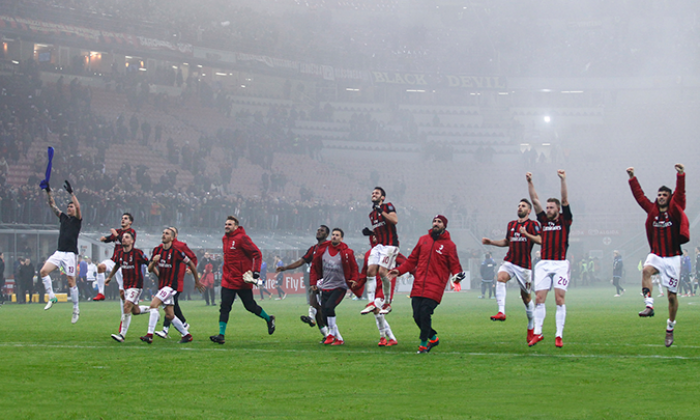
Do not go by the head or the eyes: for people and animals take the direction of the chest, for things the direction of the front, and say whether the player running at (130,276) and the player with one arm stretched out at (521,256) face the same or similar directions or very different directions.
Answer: same or similar directions

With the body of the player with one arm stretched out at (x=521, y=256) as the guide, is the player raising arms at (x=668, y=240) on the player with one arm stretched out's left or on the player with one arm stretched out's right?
on the player with one arm stretched out's left

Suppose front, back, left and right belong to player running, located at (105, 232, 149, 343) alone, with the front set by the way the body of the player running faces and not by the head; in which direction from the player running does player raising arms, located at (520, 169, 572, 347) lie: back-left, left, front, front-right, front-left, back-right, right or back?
left

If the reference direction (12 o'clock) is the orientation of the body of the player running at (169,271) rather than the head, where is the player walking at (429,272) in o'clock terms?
the player walking at (429,272) is roughly at 9 o'clock from the player running at (169,271).

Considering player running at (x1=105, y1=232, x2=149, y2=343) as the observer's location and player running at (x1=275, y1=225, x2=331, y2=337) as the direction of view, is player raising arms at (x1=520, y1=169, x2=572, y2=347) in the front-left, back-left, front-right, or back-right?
front-right

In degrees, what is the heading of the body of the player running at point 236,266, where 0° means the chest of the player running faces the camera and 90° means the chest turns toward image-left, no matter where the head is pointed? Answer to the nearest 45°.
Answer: approximately 45°

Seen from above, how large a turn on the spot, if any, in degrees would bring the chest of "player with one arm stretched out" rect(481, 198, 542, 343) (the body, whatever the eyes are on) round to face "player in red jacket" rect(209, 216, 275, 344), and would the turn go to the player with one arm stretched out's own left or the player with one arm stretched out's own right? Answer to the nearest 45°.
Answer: approximately 45° to the player with one arm stretched out's own right

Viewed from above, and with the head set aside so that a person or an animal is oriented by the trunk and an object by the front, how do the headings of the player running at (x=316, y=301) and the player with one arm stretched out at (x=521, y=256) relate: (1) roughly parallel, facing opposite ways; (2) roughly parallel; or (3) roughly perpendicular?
roughly parallel

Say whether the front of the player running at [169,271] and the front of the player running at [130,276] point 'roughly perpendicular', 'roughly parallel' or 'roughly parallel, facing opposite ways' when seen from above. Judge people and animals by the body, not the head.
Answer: roughly parallel

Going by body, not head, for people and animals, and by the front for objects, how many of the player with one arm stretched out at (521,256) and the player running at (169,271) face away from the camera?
0

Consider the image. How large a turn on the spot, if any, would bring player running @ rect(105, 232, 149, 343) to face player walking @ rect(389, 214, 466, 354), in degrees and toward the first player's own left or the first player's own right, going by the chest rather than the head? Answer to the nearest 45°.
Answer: approximately 90° to the first player's own left

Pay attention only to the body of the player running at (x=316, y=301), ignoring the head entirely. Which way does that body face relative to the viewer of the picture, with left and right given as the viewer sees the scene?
facing the viewer and to the left of the viewer

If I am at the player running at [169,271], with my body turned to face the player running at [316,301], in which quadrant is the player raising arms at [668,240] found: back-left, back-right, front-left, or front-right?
front-right

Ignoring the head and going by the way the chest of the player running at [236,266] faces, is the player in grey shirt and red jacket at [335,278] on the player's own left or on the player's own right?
on the player's own left

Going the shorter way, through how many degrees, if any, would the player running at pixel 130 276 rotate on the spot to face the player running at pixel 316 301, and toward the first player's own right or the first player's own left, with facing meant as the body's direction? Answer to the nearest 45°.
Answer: approximately 135° to the first player's own left

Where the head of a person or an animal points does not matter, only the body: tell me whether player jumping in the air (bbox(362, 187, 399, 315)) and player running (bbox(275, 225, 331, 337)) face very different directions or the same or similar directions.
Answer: same or similar directions
